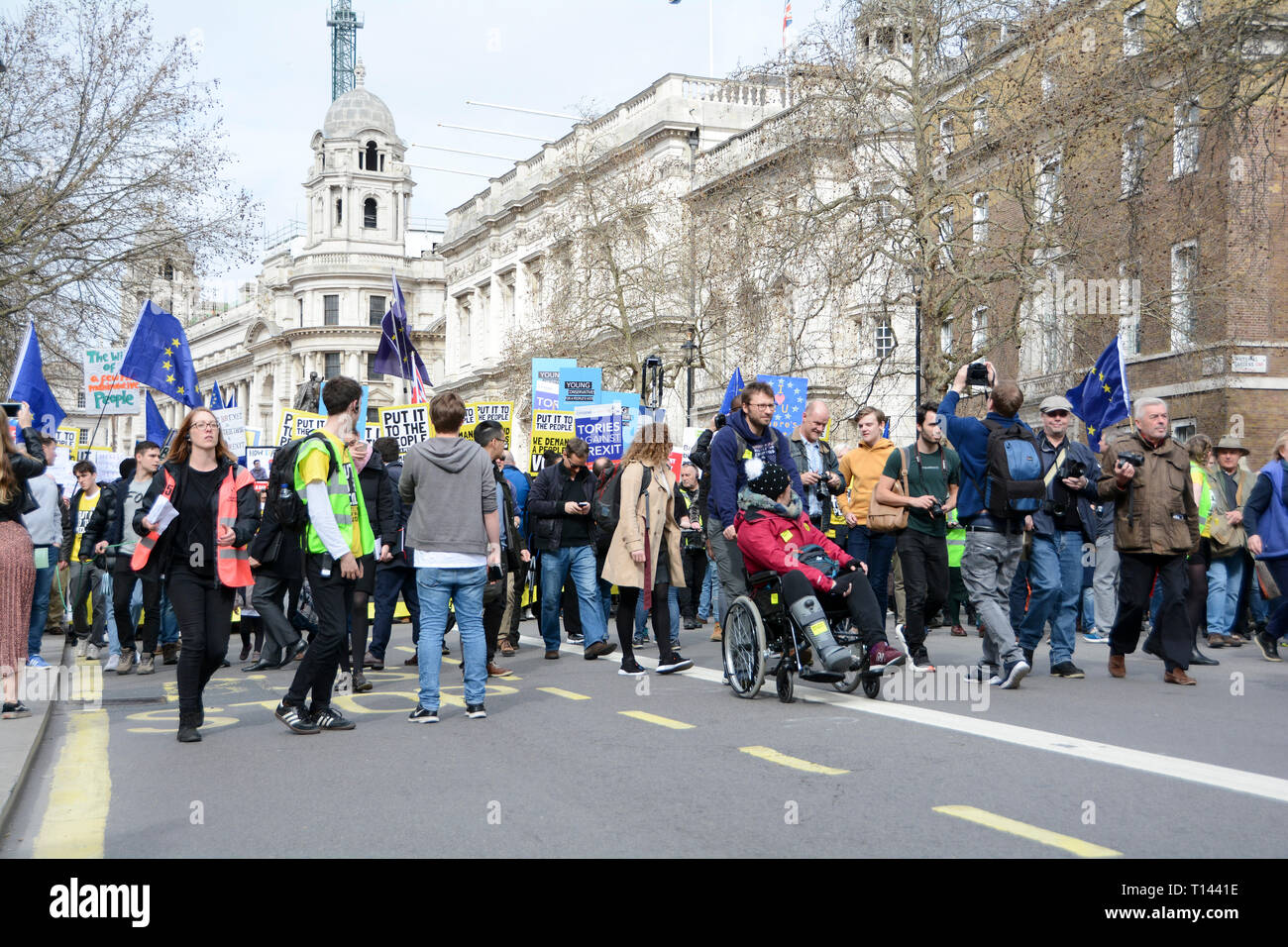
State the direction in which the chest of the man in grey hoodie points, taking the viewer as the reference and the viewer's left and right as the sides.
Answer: facing away from the viewer

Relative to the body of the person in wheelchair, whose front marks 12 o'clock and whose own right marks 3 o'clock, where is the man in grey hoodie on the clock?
The man in grey hoodie is roughly at 4 o'clock from the person in wheelchair.

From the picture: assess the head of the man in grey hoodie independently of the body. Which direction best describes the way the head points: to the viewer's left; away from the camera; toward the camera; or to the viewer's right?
away from the camera

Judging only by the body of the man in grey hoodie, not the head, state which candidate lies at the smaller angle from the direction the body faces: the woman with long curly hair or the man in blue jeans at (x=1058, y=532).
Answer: the woman with long curly hair

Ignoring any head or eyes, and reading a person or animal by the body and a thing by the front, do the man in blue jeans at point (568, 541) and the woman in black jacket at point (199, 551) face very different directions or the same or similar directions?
same or similar directions

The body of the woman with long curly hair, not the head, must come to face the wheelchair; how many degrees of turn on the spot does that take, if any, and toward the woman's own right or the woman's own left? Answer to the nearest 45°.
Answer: approximately 45° to the woman's own right

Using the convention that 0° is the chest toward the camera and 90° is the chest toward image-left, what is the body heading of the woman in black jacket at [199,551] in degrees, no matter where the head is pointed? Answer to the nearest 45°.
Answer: approximately 0°

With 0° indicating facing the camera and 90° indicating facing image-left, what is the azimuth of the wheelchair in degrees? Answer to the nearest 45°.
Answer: approximately 315°

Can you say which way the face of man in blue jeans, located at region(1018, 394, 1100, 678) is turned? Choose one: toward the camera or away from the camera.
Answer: toward the camera

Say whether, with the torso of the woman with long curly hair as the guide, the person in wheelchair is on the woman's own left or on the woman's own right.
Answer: on the woman's own right

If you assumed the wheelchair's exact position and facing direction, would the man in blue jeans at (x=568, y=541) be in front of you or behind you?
behind
